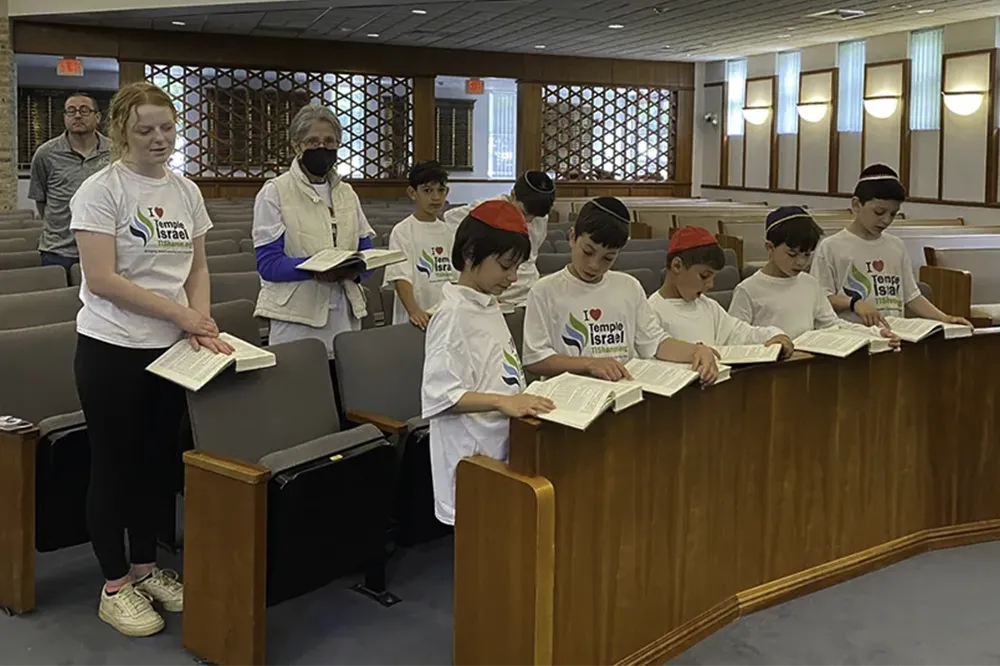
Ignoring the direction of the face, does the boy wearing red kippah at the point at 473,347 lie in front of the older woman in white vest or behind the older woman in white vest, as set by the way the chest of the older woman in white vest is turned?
in front

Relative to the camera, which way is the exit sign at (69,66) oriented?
toward the camera

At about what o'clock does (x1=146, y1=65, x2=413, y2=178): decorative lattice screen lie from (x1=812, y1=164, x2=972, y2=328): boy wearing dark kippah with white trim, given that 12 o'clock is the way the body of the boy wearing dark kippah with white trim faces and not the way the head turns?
The decorative lattice screen is roughly at 6 o'clock from the boy wearing dark kippah with white trim.

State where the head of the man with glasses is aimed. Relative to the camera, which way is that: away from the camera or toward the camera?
toward the camera

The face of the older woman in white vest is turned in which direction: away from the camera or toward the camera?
toward the camera

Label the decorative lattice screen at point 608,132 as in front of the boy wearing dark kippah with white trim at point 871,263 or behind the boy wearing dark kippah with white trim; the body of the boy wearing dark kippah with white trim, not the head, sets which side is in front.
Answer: behind

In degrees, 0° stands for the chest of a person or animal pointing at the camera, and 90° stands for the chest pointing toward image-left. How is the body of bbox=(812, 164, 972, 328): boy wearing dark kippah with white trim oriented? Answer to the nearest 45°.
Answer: approximately 315°

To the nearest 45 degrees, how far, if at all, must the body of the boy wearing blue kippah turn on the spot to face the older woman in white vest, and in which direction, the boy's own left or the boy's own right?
approximately 135° to the boy's own right

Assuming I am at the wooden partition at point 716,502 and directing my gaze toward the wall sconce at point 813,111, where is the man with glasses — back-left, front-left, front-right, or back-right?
front-left

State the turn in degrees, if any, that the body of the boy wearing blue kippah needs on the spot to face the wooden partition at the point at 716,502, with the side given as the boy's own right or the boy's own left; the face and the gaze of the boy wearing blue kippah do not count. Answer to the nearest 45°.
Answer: approximately 45° to the boy's own right

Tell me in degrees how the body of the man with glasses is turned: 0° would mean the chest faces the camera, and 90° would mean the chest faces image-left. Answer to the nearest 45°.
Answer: approximately 315°

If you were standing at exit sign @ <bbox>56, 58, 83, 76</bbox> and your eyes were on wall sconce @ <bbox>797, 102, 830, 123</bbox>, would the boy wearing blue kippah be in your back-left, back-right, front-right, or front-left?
front-right

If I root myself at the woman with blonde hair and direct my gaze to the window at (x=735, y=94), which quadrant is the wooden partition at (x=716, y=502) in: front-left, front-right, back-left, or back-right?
front-right

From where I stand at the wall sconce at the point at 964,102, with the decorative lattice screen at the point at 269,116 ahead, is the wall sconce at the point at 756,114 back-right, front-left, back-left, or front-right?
front-right
